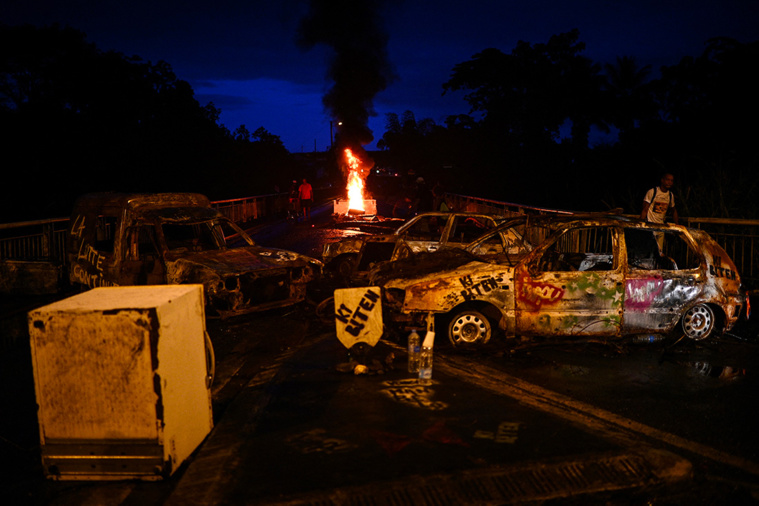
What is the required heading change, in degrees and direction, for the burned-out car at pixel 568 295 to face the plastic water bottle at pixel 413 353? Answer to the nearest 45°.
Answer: approximately 45° to its left

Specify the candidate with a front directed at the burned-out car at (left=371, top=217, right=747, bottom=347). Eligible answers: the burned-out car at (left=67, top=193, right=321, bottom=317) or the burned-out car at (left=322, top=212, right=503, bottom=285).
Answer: the burned-out car at (left=67, top=193, right=321, bottom=317)

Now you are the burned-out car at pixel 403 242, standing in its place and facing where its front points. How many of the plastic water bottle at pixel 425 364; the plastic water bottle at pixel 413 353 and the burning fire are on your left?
2

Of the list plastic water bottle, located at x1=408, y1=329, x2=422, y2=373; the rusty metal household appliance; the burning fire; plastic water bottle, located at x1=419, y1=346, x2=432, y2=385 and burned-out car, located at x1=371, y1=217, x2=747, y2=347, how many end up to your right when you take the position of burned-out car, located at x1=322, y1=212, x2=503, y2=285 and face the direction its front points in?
1

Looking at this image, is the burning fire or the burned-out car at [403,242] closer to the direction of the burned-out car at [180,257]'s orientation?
the burned-out car

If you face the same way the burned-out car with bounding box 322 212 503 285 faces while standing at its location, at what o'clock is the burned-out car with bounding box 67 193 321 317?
the burned-out car with bounding box 67 193 321 317 is roughly at 11 o'clock from the burned-out car with bounding box 322 212 503 285.

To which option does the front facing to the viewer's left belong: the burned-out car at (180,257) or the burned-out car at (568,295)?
the burned-out car at (568,295)

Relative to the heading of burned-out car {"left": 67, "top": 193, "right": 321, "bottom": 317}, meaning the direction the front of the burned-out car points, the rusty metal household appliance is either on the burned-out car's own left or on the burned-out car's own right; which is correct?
on the burned-out car's own right

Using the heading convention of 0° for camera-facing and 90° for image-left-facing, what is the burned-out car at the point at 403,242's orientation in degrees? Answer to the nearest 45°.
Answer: approximately 90°

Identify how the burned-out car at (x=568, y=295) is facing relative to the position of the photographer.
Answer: facing to the left of the viewer

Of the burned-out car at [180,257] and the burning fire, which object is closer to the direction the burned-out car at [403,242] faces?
the burned-out car

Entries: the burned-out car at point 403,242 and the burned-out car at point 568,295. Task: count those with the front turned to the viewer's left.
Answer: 2

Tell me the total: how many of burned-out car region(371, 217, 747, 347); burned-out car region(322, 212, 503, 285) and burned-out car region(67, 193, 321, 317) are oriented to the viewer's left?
2

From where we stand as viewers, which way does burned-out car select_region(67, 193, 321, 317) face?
facing the viewer and to the right of the viewer
